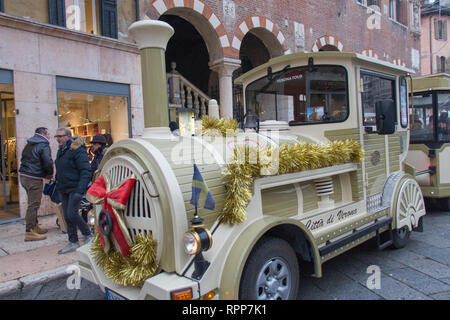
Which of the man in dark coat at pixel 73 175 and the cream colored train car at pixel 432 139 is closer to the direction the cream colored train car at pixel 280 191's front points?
the man in dark coat

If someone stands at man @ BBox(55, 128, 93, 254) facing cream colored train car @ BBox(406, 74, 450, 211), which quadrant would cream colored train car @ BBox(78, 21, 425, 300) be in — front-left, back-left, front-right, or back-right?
front-right

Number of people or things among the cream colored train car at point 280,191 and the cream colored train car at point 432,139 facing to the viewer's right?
0

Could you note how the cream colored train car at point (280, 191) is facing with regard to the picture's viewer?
facing the viewer and to the left of the viewer

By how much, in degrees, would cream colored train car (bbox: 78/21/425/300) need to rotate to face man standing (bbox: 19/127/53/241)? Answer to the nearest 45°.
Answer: approximately 90° to its right

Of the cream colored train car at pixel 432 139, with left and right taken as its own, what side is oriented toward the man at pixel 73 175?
front

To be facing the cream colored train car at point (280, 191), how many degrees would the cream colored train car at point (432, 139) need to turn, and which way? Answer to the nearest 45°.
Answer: approximately 45° to its left

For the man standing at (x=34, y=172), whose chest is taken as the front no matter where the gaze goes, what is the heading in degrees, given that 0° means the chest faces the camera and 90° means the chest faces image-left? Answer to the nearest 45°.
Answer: approximately 225°

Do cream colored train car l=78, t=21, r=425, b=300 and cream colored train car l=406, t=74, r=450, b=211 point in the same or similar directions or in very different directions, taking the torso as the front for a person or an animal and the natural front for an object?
same or similar directions

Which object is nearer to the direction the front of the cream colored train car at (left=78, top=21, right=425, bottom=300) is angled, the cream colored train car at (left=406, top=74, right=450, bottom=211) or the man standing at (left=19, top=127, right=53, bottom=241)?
the man standing

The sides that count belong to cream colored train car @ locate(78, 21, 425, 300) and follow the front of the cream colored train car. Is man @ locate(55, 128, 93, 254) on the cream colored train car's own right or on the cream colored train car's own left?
on the cream colored train car's own right

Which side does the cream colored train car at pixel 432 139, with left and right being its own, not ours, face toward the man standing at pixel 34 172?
front

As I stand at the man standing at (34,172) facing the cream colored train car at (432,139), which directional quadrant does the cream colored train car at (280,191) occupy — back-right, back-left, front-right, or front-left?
front-right
